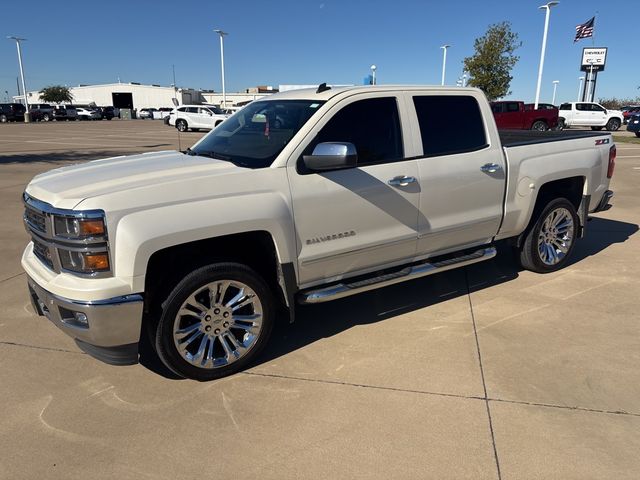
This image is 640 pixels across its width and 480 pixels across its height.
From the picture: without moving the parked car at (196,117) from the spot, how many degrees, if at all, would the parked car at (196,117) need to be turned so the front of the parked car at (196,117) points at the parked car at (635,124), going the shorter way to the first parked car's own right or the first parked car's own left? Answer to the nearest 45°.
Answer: approximately 45° to the first parked car's own right

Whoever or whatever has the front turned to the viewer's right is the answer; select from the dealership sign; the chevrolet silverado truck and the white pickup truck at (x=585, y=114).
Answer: the white pickup truck

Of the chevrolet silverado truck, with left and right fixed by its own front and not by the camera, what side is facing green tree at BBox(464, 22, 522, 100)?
back

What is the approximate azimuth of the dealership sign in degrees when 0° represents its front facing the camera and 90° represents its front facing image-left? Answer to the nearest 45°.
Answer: approximately 0°

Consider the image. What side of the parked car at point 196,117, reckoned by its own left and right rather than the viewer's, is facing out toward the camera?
right

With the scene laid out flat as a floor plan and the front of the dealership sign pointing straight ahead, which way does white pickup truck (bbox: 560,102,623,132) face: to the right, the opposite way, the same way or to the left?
to the left

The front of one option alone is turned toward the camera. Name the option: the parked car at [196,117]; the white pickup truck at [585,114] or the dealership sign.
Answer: the dealership sign

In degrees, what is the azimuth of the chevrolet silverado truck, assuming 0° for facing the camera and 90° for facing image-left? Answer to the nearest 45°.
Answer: approximately 45°

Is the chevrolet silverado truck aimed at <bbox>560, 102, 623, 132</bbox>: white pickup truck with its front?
no

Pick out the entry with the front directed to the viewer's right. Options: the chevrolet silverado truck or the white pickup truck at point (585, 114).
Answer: the white pickup truck

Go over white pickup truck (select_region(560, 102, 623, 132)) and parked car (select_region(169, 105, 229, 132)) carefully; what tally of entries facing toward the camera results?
0

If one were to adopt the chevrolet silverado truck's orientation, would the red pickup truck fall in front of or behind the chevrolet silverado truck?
behind

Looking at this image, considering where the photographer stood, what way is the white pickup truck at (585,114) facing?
facing to the right of the viewer

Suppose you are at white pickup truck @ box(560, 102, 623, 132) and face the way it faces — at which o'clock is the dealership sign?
The dealership sign is roughly at 9 o'clock from the white pickup truck.

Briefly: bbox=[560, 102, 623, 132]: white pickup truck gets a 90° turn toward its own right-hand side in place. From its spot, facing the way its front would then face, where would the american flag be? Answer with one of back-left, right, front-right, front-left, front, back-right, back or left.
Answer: back
